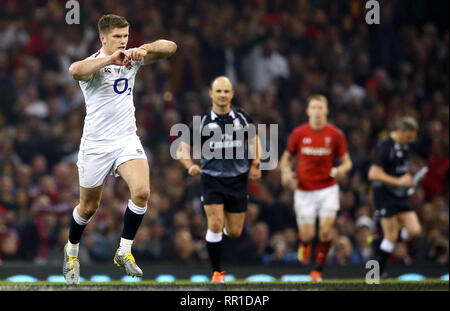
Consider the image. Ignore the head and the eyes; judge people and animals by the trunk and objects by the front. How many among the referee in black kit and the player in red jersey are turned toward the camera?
2

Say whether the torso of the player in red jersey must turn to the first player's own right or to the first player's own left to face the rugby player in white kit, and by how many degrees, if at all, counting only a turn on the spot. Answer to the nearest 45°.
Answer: approximately 45° to the first player's own right

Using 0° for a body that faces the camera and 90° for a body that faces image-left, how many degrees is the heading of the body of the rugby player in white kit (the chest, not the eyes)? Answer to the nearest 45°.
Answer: approximately 315°

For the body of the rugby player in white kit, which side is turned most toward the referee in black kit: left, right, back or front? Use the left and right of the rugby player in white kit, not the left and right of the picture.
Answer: left

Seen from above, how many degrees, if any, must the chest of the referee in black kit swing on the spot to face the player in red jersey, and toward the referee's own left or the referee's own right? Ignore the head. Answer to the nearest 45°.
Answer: approximately 135° to the referee's own left

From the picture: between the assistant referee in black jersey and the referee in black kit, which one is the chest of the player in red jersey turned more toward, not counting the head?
the referee in black kit
